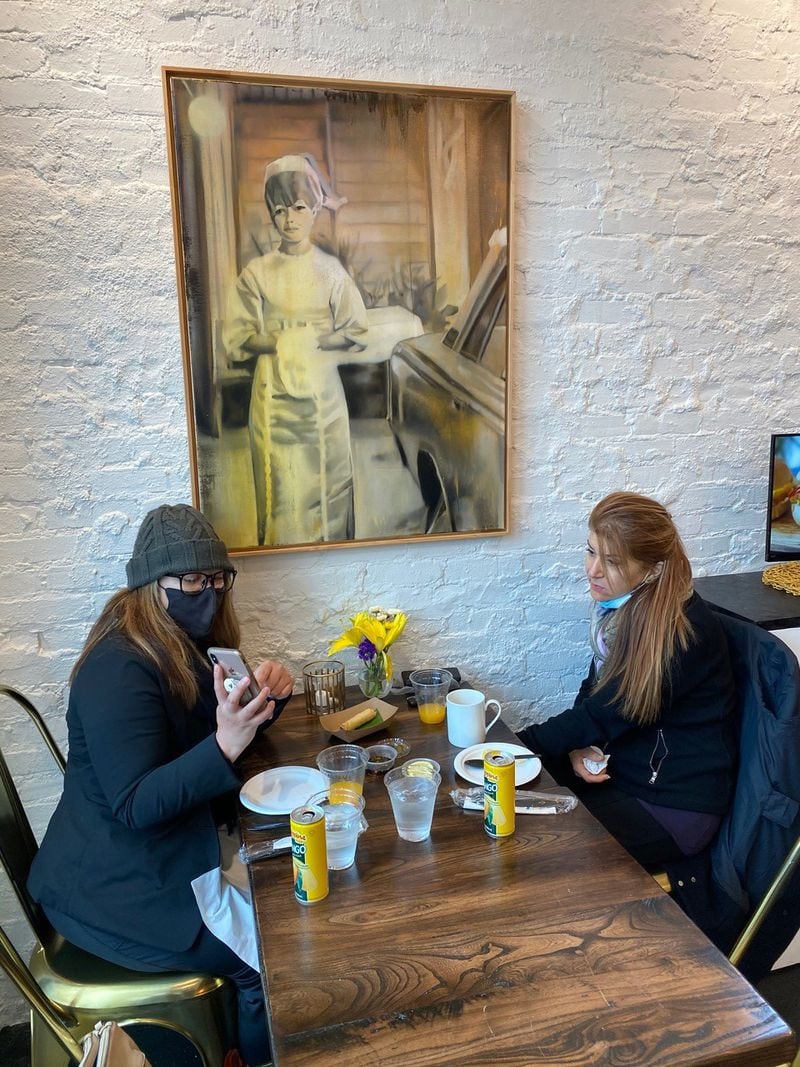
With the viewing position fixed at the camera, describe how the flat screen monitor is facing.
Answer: facing the viewer

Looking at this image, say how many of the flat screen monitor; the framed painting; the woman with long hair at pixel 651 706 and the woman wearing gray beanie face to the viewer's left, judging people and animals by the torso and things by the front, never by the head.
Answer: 1

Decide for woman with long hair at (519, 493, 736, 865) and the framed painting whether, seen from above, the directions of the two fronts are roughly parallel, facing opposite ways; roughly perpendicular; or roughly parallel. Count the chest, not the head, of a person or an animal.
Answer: roughly perpendicular

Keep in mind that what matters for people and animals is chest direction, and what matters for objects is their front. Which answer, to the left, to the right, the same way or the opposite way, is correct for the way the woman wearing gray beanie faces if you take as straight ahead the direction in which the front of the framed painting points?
to the left

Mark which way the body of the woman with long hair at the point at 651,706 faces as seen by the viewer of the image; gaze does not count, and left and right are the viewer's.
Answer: facing to the left of the viewer

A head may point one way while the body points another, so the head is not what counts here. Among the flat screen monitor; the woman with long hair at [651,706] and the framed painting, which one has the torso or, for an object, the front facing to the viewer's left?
the woman with long hair

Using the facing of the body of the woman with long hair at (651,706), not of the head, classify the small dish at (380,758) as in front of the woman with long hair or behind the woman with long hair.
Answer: in front

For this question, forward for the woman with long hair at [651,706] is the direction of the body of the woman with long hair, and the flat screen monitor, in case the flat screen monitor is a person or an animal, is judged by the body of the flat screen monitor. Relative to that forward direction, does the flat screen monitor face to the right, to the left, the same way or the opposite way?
to the left

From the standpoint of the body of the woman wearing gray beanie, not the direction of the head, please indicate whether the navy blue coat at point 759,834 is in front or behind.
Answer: in front

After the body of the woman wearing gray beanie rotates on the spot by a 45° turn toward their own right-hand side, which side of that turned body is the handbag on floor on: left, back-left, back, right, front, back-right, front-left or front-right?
front-right

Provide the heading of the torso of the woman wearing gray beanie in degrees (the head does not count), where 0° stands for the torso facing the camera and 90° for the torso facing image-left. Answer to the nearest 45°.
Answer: approximately 270°

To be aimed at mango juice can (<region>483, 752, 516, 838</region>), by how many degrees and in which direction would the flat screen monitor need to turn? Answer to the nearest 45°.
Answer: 0° — it already faces it

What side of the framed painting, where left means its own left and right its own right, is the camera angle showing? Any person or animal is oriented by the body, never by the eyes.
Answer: front

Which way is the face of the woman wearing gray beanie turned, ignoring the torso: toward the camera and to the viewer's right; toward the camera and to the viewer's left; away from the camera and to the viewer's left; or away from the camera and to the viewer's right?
toward the camera and to the viewer's right

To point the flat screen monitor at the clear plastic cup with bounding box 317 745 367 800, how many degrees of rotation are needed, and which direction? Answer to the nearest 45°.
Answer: approximately 45° to its right
